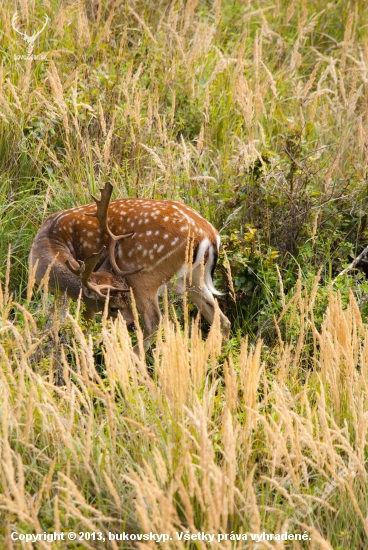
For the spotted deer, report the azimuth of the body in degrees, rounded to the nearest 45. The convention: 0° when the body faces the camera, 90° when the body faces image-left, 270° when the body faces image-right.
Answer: approximately 90°
